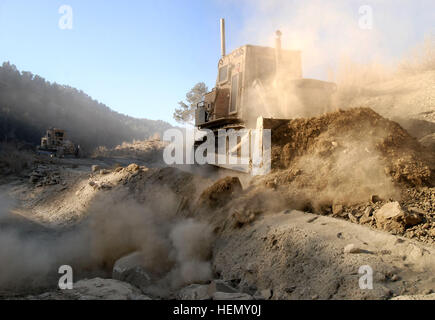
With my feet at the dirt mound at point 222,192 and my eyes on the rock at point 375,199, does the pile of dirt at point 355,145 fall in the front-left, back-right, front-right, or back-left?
front-left

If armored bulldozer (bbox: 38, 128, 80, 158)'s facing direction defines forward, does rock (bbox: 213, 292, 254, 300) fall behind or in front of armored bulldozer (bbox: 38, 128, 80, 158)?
in front

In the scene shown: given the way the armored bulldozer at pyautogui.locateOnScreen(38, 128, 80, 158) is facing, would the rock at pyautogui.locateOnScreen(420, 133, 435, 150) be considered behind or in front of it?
in front

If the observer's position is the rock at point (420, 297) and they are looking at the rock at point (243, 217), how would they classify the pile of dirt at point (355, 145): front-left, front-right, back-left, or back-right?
front-right

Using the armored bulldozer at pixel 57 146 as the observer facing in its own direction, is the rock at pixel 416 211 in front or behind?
in front

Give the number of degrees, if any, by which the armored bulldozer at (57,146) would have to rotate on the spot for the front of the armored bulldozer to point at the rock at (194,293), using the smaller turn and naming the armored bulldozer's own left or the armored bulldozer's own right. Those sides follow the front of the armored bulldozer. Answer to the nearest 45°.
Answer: approximately 45° to the armored bulldozer's own right

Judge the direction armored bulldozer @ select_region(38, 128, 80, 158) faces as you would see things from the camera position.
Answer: facing the viewer and to the right of the viewer
